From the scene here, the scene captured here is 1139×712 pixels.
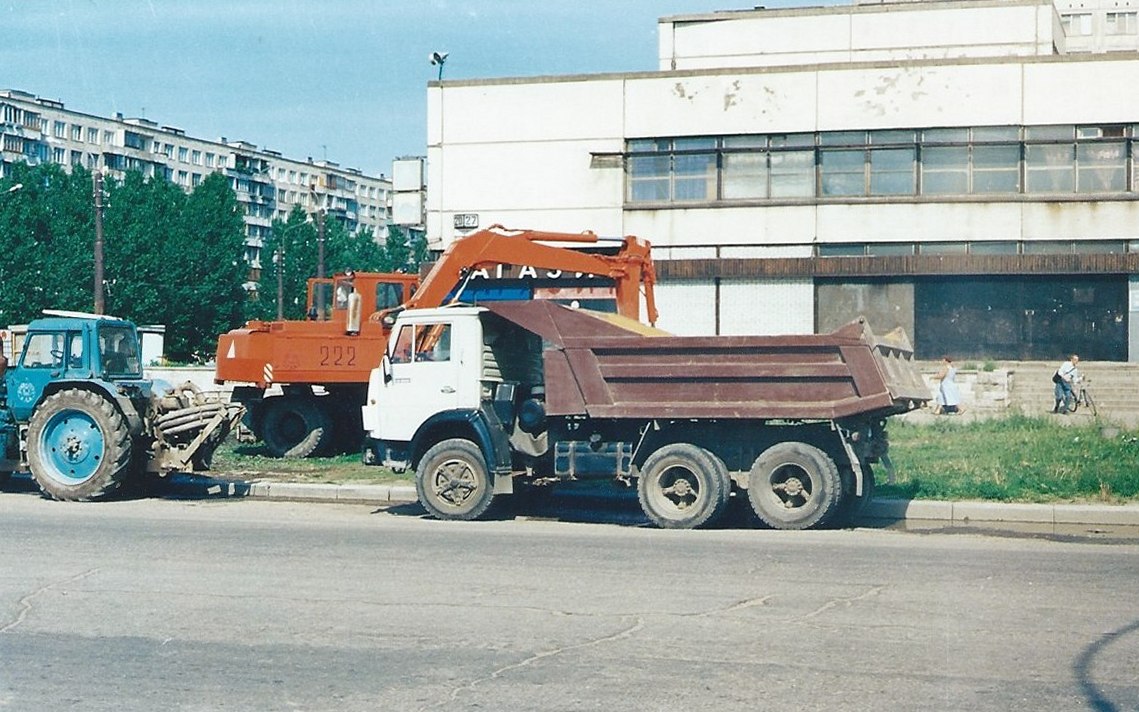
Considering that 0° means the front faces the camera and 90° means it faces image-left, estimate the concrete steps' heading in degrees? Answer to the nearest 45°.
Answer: approximately 0°

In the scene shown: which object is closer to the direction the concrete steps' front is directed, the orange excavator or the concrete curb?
the concrete curb

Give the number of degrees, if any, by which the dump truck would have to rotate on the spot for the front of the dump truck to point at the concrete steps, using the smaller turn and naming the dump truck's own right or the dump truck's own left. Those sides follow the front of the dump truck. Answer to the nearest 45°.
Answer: approximately 135° to the dump truck's own right

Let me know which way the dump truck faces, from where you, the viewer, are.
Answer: facing to the left of the viewer

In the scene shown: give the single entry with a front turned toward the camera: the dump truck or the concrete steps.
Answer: the concrete steps

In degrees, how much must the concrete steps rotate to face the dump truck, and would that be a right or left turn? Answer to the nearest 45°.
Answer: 0° — it already faces it

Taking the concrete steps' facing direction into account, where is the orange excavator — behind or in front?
in front

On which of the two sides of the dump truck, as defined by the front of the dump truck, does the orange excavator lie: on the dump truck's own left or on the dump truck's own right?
on the dump truck's own right

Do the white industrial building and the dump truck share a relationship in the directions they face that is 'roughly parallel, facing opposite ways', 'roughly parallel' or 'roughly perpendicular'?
roughly perpendicular

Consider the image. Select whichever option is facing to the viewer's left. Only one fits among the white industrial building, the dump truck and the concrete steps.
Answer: the dump truck

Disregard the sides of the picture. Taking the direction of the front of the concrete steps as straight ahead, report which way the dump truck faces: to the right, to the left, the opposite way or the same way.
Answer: to the right

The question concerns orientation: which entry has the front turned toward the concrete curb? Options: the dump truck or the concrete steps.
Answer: the concrete steps

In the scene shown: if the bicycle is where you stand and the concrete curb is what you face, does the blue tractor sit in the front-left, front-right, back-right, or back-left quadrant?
front-right

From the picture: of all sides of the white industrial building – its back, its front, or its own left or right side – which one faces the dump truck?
front

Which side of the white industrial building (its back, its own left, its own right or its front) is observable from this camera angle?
front

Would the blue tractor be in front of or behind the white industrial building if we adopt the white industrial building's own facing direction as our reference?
in front

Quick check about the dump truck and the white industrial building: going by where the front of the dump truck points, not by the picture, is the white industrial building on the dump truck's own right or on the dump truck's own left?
on the dump truck's own right
